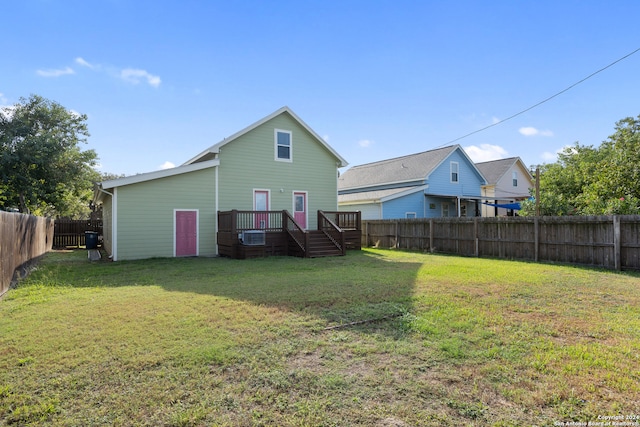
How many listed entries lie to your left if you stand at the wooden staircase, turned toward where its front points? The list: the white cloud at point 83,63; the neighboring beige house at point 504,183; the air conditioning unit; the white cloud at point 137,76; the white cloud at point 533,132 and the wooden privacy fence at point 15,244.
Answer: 2

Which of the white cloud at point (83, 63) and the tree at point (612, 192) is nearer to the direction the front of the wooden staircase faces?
the tree

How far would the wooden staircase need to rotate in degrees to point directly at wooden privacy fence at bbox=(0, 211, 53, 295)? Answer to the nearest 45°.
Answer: approximately 90° to its right

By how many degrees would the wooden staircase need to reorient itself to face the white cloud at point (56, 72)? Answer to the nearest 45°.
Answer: approximately 135° to its right

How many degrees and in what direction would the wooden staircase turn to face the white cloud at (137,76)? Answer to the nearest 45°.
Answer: approximately 135° to its right

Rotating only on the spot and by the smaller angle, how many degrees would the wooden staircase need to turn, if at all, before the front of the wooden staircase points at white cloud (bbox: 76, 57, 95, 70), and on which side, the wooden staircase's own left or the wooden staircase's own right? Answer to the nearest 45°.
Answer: approximately 135° to the wooden staircase's own right

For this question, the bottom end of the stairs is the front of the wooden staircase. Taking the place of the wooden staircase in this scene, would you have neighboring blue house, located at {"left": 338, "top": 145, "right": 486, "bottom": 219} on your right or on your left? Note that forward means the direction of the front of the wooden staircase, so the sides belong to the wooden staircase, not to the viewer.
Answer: on your left

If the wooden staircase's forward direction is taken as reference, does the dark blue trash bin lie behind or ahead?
behind
